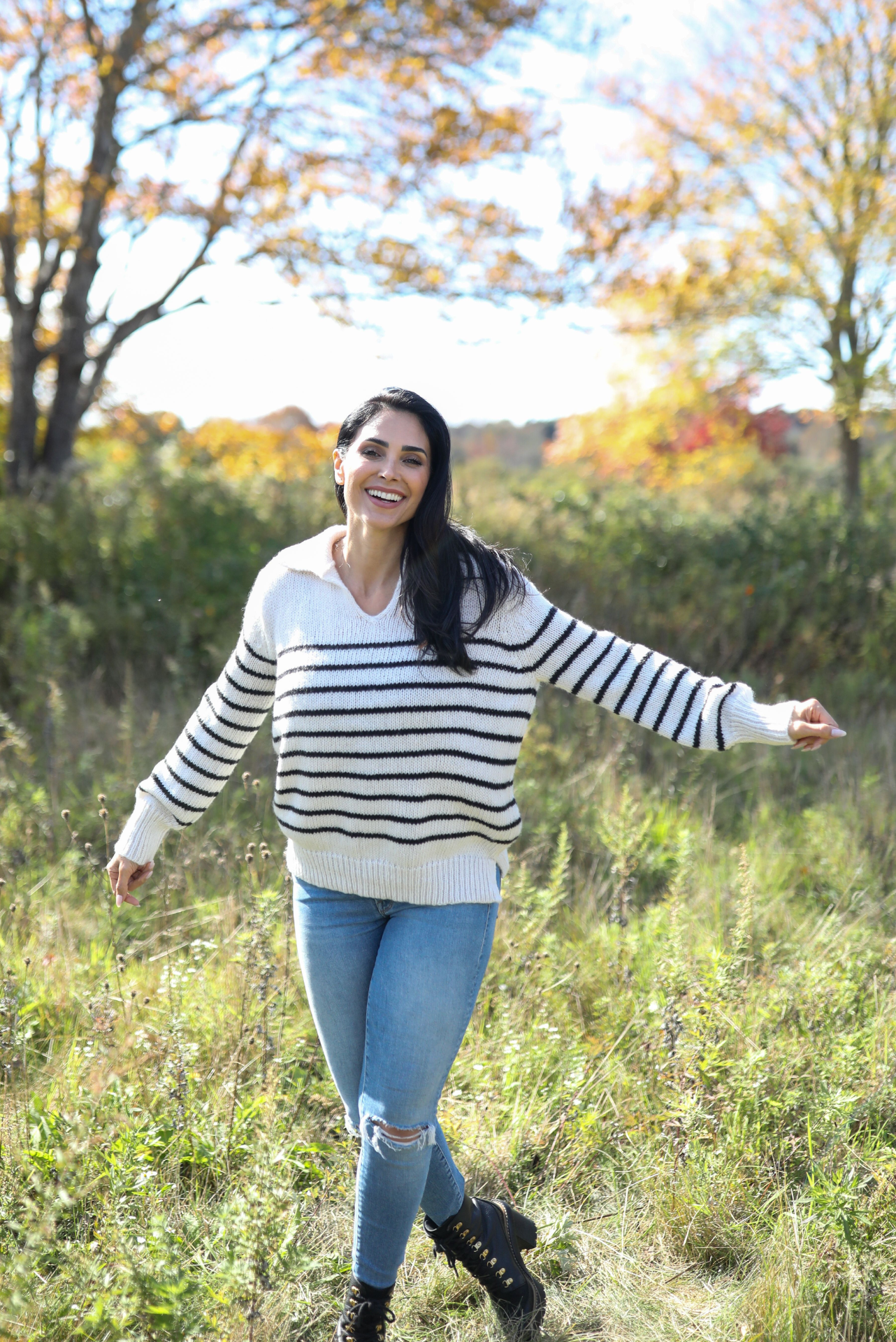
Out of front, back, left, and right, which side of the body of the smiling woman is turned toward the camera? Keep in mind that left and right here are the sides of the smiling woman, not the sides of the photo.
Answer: front
